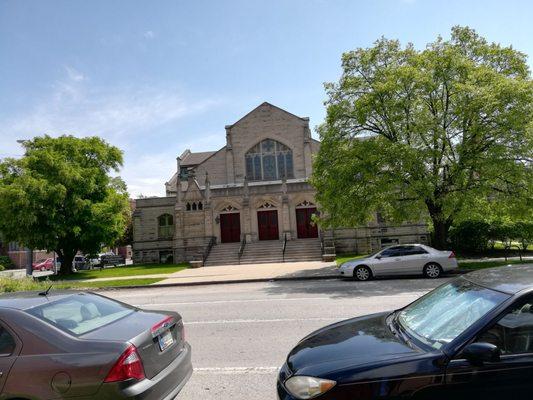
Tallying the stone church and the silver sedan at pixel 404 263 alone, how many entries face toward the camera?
1

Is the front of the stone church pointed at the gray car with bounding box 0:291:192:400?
yes

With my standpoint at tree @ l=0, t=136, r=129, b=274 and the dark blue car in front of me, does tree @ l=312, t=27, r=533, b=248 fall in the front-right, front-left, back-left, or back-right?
front-left

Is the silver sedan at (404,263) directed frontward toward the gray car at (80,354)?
no

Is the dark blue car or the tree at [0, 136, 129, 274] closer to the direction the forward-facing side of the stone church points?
the dark blue car

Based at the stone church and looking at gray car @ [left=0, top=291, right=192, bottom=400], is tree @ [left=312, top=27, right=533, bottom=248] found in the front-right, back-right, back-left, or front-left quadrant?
front-left

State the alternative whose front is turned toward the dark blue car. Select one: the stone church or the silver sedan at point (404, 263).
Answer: the stone church

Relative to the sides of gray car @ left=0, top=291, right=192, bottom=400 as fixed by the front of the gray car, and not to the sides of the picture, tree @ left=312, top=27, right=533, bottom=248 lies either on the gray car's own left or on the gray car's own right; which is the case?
on the gray car's own right

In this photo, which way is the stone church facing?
toward the camera

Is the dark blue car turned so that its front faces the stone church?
no

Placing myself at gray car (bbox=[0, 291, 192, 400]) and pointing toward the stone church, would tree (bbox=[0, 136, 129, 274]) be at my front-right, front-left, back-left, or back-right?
front-left

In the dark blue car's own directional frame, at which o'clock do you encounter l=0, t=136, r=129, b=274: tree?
The tree is roughly at 3 o'clock from the dark blue car.

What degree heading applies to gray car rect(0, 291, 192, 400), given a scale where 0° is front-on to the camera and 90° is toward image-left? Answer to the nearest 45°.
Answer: approximately 135°

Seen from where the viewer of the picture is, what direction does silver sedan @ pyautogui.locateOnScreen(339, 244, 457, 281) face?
facing to the left of the viewer

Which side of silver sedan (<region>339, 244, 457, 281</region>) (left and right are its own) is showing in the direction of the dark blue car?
left

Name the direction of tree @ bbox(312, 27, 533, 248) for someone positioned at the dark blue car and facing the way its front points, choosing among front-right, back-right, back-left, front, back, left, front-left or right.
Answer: back-right

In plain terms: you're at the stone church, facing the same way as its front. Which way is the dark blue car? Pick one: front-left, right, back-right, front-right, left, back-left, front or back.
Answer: front

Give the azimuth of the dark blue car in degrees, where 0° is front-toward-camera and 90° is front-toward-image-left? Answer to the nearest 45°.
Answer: approximately 45°

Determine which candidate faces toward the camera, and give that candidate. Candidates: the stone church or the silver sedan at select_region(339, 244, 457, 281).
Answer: the stone church
